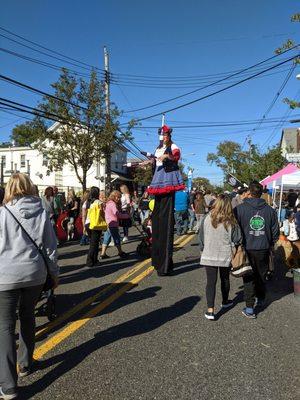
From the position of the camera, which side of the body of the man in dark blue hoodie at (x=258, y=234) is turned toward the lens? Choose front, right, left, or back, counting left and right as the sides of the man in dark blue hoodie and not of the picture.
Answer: back

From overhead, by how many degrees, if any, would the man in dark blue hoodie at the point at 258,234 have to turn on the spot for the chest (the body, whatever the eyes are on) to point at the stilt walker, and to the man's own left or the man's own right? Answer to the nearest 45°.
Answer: approximately 45° to the man's own left

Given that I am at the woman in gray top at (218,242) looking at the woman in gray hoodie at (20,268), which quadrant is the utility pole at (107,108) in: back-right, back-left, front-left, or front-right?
back-right

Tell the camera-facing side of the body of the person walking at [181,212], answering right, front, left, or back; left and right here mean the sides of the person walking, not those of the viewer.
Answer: back
